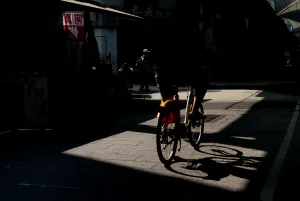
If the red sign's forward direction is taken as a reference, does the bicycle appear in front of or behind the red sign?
in front

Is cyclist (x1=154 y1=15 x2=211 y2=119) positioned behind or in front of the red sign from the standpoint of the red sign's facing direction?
in front

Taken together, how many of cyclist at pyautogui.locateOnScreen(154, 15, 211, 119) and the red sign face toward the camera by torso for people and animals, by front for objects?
1

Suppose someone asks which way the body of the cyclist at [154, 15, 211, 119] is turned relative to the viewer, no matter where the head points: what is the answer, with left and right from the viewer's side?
facing away from the viewer and to the right of the viewer

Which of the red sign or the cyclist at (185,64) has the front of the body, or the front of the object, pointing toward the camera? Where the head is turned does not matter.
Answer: the red sign

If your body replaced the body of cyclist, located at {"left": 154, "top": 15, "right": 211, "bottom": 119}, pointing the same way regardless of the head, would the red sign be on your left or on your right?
on your left

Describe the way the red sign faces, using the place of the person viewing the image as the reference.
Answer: facing the viewer
